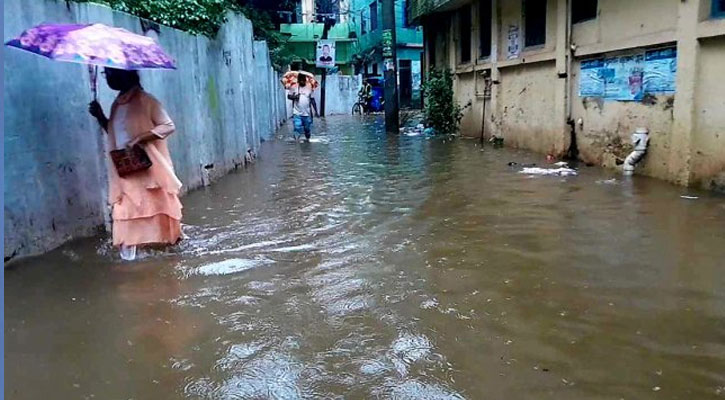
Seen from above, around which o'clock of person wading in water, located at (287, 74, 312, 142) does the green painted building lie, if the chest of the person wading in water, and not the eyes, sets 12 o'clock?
The green painted building is roughly at 6 o'clock from the person wading in water.

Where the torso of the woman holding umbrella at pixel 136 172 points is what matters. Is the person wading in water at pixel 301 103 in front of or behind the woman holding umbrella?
behind

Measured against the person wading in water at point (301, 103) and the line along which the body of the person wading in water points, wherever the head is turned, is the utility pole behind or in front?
behind

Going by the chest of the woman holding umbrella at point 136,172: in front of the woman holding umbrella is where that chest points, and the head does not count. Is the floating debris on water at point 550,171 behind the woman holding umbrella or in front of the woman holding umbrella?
behind

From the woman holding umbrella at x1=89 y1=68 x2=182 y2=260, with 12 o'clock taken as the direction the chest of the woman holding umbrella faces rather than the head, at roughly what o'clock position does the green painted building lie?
The green painted building is roughly at 5 o'clock from the woman holding umbrella.

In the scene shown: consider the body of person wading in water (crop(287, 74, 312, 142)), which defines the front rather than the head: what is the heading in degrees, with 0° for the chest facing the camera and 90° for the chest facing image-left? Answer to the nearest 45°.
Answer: approximately 0°
